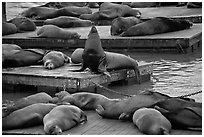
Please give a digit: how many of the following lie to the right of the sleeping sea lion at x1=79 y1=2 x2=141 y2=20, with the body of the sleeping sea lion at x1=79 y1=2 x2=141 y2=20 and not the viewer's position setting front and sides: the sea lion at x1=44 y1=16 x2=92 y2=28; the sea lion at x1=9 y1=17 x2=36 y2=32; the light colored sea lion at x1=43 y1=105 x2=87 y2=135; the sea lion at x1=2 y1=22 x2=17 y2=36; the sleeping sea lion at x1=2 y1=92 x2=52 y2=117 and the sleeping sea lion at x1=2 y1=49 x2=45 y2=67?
0

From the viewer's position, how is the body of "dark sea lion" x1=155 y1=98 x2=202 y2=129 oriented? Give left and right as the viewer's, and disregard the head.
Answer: facing to the left of the viewer

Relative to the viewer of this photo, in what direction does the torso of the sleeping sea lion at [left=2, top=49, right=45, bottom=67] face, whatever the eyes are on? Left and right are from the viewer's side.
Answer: facing to the left of the viewer

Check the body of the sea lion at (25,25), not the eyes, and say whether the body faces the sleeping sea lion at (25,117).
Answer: no

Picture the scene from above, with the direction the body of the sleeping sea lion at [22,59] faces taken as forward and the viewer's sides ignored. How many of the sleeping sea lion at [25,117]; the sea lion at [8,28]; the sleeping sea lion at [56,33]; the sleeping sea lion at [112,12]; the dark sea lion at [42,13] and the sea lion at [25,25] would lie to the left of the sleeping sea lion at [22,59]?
1

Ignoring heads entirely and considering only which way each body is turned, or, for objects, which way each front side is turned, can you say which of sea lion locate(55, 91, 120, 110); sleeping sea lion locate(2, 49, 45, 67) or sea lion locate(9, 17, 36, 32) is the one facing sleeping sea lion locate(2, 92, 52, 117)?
sea lion locate(55, 91, 120, 110)

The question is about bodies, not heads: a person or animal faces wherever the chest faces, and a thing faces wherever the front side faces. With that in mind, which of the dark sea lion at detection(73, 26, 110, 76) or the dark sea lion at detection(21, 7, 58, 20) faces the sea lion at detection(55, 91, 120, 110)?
the dark sea lion at detection(73, 26, 110, 76)

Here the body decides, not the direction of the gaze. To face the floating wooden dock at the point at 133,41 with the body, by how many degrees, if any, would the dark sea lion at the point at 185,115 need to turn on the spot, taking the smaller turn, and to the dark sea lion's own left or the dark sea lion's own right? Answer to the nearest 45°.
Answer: approximately 90° to the dark sea lion's own right

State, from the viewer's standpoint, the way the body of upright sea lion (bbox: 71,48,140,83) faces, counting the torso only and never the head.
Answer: to the viewer's left

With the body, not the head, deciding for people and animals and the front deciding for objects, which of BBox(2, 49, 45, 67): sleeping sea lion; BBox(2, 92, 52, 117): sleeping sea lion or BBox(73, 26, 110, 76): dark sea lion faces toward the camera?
the dark sea lion

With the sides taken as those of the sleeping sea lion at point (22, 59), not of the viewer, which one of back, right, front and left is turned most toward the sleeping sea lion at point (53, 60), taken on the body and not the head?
back
